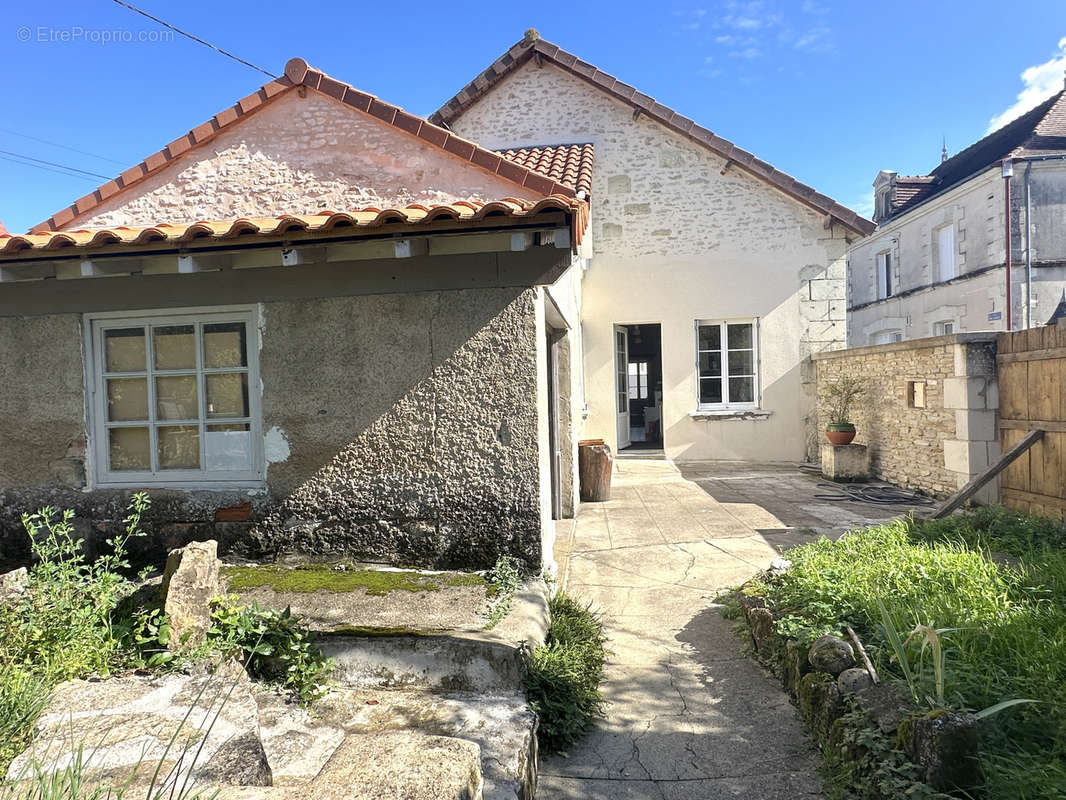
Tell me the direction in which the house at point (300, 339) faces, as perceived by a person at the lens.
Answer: facing the viewer

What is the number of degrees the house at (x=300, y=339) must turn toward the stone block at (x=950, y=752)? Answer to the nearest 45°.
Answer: approximately 45° to its left

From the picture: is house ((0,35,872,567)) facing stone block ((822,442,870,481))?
no

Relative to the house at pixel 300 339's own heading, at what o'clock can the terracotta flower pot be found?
The terracotta flower pot is roughly at 8 o'clock from the house.

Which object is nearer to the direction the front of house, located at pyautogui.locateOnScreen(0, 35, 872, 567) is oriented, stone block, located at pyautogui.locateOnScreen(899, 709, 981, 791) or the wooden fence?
the stone block

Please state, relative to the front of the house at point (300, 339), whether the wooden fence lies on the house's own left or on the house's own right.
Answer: on the house's own left

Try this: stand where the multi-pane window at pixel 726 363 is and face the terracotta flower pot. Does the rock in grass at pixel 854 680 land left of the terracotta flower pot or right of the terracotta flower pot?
right

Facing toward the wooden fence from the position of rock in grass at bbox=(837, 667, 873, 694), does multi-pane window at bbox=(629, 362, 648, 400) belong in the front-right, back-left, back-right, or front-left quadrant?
front-left

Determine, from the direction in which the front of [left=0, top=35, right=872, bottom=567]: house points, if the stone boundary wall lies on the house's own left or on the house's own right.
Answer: on the house's own left

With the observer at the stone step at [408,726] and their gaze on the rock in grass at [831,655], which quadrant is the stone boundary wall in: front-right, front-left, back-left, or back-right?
front-left

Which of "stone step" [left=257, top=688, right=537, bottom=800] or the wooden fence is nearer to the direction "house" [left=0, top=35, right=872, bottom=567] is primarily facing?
the stone step

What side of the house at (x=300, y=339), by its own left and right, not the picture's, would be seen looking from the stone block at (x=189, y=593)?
front
